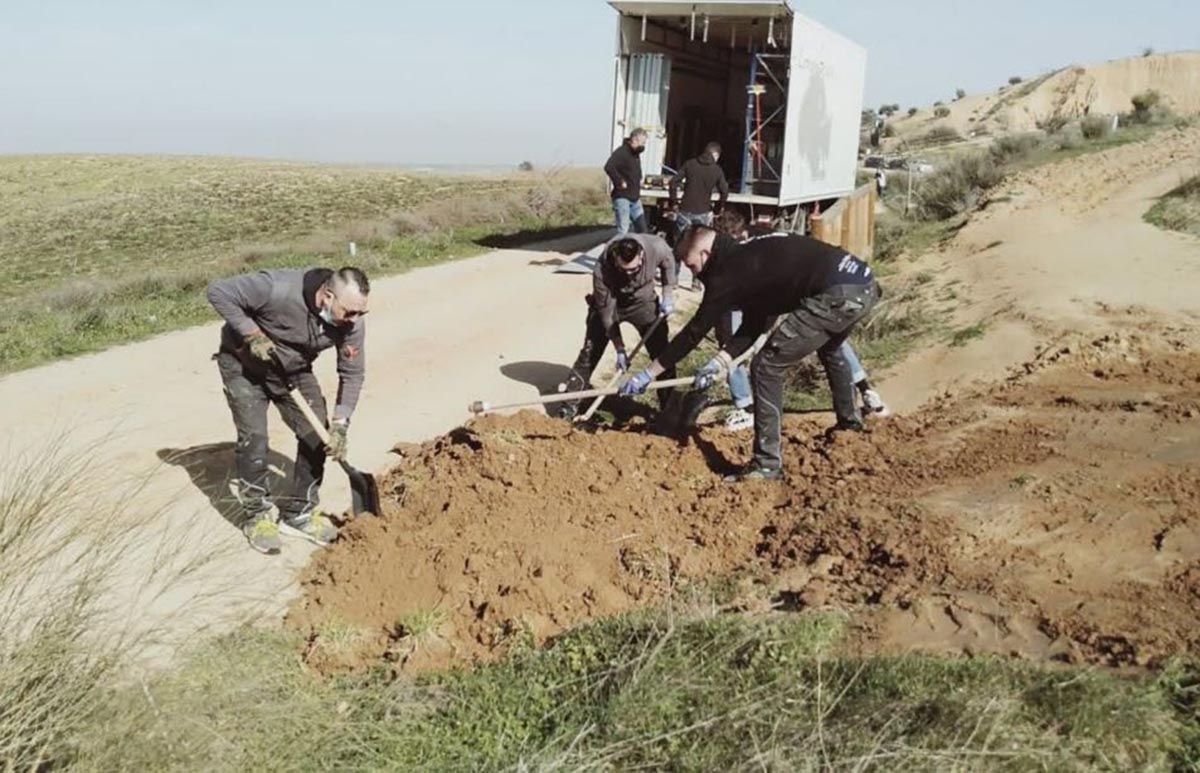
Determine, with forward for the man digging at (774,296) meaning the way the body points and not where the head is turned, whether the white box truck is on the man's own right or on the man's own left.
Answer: on the man's own right

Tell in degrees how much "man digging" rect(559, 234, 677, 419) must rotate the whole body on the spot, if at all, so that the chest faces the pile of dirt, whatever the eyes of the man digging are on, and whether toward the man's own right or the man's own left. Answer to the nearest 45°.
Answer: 0° — they already face it

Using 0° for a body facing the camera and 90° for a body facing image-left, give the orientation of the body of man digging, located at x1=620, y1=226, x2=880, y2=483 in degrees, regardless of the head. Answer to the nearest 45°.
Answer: approximately 90°

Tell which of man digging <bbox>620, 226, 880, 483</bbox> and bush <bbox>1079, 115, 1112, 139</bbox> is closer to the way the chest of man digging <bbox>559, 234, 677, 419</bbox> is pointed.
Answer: the man digging

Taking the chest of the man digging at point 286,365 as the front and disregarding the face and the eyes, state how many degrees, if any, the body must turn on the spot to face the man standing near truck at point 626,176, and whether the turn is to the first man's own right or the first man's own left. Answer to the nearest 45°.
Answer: approximately 90° to the first man's own left

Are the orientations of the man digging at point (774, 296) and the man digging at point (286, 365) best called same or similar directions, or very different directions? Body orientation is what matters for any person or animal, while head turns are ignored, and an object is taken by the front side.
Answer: very different directions

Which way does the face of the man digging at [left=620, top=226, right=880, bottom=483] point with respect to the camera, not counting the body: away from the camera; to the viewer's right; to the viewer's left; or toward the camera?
to the viewer's left

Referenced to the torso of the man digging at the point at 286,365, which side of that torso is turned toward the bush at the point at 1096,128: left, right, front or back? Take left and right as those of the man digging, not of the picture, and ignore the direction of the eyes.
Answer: left

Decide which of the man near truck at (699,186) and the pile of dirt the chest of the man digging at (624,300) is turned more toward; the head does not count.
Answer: the pile of dirt

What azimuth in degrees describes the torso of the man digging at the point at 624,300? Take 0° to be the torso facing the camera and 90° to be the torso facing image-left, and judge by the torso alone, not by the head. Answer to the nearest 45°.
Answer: approximately 0°

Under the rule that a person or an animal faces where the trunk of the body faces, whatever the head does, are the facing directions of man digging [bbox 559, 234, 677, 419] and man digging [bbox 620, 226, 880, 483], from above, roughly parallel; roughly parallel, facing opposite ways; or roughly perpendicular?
roughly perpendicular

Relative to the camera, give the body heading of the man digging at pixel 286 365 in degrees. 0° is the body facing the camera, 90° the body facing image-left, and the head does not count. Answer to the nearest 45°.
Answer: approximately 315°

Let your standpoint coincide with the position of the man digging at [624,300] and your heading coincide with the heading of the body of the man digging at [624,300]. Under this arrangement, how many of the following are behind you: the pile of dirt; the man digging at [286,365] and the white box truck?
1
